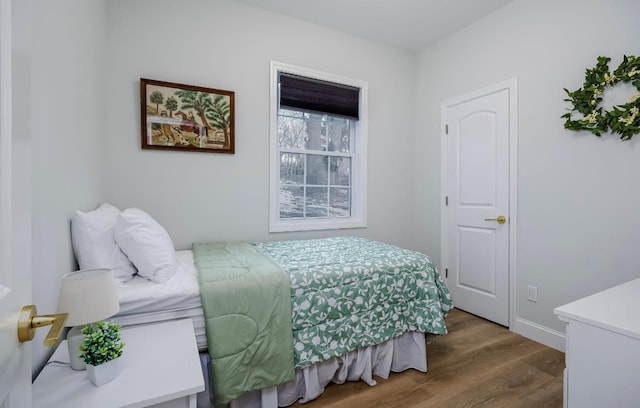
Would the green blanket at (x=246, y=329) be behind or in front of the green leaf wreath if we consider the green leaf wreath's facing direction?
in front

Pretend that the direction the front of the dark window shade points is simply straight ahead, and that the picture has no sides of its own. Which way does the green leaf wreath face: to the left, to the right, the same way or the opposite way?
to the right

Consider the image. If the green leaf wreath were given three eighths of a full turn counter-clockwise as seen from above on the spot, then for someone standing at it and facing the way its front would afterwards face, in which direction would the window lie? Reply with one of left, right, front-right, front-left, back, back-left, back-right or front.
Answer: back-left

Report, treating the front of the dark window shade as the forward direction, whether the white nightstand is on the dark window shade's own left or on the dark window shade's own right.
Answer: on the dark window shade's own right

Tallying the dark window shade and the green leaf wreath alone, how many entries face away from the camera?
0

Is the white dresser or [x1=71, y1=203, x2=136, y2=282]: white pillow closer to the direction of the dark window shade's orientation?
the white dresser

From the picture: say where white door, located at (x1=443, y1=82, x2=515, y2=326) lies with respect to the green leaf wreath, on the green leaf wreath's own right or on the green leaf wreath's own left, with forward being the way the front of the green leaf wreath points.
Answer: on the green leaf wreath's own right

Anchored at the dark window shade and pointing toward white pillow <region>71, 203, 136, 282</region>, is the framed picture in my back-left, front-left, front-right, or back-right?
front-right

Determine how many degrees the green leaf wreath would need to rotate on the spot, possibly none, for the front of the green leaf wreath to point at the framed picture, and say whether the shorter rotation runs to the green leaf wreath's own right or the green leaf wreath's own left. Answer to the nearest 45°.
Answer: approximately 45° to the green leaf wreath's own right

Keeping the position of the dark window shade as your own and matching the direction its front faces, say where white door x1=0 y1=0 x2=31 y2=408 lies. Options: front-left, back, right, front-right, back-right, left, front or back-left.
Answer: front-right

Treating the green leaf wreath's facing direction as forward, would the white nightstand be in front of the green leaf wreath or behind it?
in front

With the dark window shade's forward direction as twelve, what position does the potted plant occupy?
The potted plant is roughly at 2 o'clock from the dark window shade.

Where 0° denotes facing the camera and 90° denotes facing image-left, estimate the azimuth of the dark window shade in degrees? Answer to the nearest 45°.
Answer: approximately 315°

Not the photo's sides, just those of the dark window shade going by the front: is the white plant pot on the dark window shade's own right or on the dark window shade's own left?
on the dark window shade's own right
